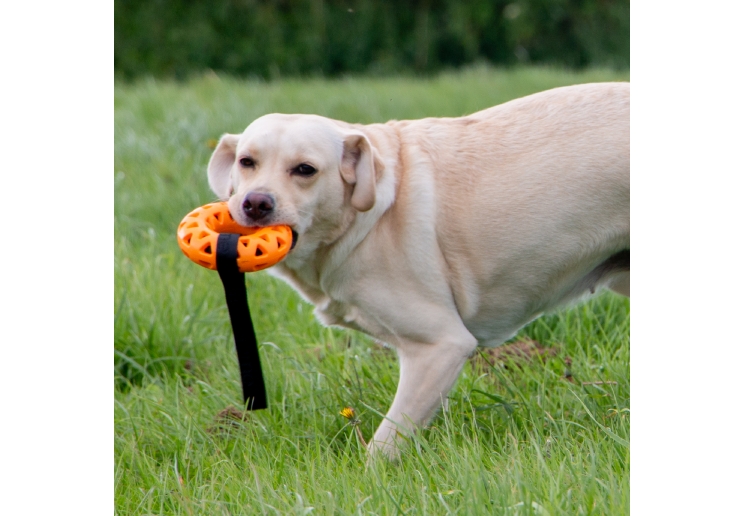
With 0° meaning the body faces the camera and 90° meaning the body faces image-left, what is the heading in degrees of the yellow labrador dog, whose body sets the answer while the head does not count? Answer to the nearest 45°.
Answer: approximately 90°
